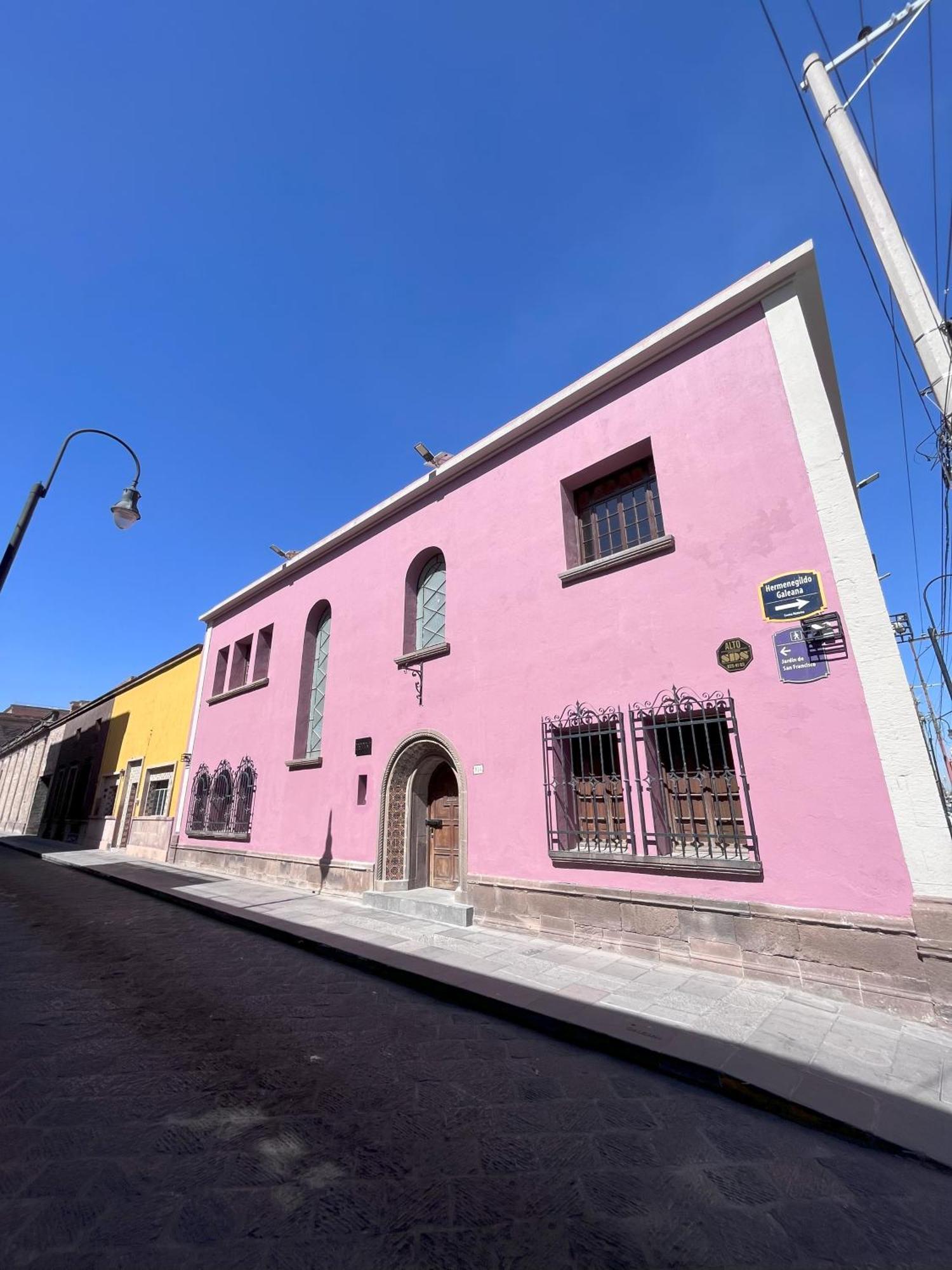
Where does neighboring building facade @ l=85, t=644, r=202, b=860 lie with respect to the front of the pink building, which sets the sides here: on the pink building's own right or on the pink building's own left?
on the pink building's own right

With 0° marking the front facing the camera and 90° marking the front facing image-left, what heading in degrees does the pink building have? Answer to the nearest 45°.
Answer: approximately 45°
